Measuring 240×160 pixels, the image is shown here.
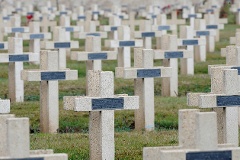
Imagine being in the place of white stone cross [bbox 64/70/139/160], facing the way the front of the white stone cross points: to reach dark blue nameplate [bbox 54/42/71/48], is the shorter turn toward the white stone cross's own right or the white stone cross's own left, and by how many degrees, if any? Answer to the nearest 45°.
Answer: approximately 135° to the white stone cross's own left

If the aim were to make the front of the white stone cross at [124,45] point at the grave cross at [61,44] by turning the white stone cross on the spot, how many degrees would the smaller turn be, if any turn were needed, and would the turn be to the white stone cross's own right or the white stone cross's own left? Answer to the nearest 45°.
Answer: approximately 135° to the white stone cross's own right

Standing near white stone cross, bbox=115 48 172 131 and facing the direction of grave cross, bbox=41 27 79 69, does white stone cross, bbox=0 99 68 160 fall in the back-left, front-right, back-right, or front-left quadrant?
back-left

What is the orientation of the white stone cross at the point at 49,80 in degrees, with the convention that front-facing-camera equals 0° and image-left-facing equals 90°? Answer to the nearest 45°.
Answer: approximately 315°

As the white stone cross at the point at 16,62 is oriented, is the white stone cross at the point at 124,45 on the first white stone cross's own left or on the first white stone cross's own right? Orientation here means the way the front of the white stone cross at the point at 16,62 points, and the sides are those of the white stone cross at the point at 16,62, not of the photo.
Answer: on the first white stone cross's own left
